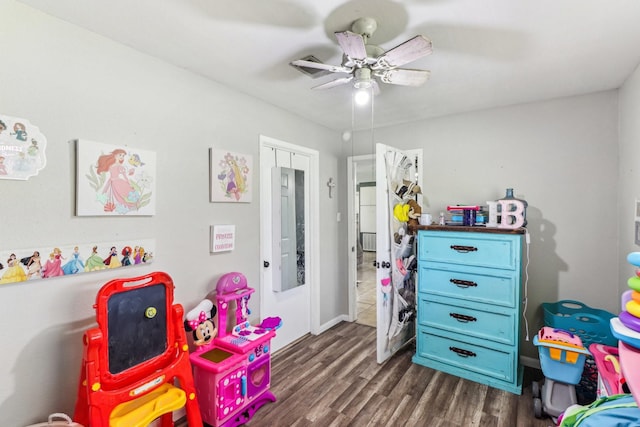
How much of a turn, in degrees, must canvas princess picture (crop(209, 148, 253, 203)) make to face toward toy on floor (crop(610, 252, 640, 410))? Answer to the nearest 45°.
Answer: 0° — it already faces it

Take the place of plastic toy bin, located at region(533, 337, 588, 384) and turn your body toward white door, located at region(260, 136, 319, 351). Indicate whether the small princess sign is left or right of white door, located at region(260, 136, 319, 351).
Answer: left

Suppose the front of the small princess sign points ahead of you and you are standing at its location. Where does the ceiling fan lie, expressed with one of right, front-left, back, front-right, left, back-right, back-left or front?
front-left

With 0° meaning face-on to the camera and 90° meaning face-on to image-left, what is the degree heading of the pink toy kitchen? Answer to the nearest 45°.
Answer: approximately 315°

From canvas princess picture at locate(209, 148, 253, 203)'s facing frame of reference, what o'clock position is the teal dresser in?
The teal dresser is roughly at 11 o'clock from the canvas princess picture.
